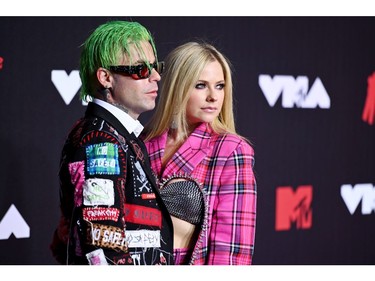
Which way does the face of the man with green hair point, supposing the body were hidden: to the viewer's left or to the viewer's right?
to the viewer's right

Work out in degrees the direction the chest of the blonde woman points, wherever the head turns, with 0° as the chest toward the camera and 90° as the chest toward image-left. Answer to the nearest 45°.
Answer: approximately 45°
